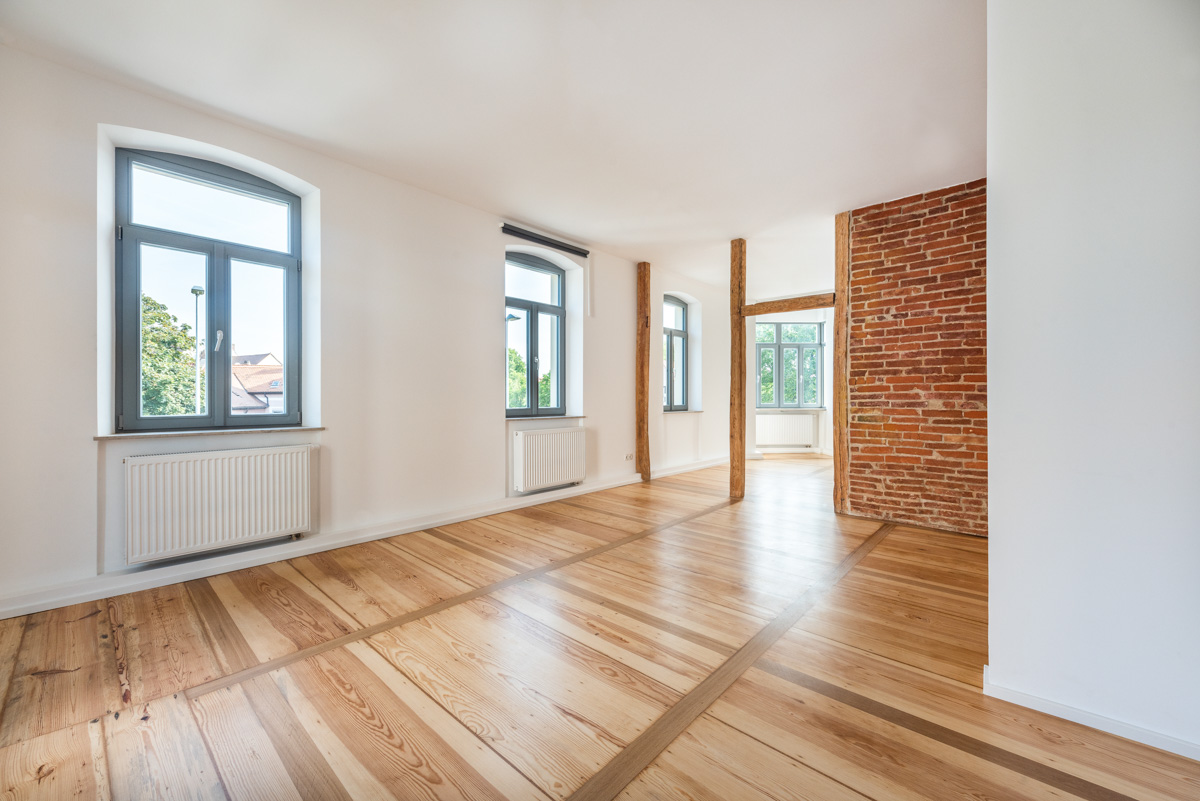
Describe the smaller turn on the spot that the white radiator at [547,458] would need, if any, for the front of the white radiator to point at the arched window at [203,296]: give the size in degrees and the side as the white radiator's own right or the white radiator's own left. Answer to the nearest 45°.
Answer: approximately 90° to the white radiator's own right

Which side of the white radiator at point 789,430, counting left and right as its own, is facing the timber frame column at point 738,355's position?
front

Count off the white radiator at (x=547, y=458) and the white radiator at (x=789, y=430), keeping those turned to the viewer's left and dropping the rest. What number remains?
0

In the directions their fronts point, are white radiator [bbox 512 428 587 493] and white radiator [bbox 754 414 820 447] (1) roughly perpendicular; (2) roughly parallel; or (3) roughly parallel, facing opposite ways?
roughly perpendicular

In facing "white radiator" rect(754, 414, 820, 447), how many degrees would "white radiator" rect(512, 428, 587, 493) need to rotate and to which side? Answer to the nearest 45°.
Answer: approximately 90° to its left

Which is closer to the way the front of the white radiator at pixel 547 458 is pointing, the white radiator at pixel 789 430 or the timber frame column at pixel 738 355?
the timber frame column

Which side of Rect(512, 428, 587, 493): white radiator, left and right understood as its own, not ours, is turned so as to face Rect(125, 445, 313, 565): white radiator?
right

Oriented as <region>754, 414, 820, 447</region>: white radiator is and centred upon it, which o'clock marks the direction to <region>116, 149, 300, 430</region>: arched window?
The arched window is roughly at 1 o'clock from the white radiator.

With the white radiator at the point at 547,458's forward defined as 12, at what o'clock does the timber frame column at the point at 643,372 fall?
The timber frame column is roughly at 9 o'clock from the white radiator.

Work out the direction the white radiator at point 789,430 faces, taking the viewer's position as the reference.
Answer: facing the viewer

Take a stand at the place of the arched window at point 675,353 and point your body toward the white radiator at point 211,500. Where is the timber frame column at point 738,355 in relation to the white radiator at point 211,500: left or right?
left

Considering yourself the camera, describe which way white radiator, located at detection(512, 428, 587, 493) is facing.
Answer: facing the viewer and to the right of the viewer

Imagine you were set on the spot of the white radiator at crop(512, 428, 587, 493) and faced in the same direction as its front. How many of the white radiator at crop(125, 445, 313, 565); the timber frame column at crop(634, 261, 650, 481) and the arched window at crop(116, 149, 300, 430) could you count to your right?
2
